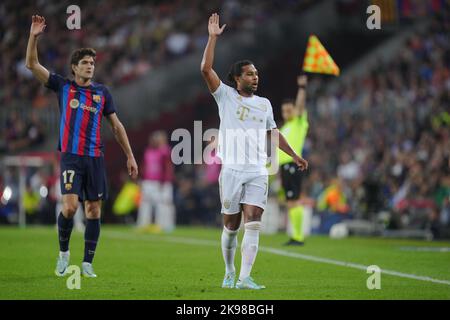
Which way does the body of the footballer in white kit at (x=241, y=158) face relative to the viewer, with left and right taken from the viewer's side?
facing the viewer and to the right of the viewer

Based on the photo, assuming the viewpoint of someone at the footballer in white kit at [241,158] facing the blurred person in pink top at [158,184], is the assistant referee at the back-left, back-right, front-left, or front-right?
front-right

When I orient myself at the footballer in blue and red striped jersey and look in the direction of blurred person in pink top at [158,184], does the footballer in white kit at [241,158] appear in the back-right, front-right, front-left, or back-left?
back-right

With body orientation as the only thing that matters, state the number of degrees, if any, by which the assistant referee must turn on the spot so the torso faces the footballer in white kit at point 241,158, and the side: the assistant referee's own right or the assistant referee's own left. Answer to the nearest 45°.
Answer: approximately 45° to the assistant referee's own left

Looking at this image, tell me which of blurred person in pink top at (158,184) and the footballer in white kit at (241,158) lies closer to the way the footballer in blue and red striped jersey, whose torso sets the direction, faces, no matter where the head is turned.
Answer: the footballer in white kit

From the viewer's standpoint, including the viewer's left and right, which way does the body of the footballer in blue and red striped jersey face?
facing the viewer

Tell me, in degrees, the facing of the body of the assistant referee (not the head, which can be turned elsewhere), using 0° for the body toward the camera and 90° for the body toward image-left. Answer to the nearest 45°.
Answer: approximately 45°
